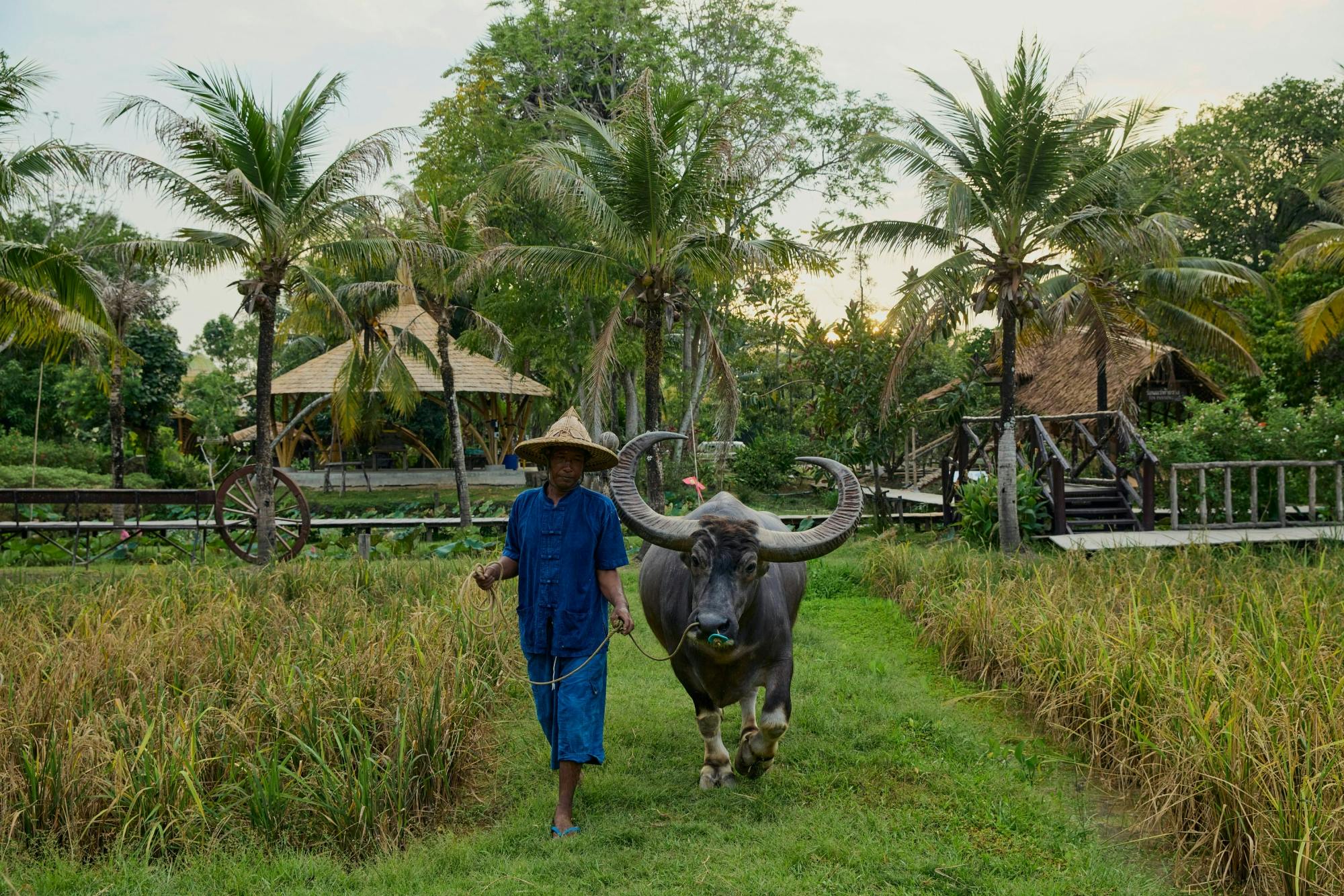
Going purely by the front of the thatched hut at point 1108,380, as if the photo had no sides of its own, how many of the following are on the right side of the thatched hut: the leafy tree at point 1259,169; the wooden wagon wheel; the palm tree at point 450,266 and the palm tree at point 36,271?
3

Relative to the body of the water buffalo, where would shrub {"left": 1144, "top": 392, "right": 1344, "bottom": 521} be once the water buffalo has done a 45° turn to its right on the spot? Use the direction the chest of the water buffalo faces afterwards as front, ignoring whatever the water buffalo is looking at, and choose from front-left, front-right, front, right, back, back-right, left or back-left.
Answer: back

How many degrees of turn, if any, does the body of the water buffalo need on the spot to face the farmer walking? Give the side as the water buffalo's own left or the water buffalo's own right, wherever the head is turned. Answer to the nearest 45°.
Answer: approximately 45° to the water buffalo's own right

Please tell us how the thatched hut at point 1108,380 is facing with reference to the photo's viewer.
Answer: facing the viewer and to the right of the viewer

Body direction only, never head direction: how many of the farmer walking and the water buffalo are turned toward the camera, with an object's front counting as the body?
2

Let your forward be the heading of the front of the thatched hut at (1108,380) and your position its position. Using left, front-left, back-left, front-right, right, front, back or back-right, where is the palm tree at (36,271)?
right

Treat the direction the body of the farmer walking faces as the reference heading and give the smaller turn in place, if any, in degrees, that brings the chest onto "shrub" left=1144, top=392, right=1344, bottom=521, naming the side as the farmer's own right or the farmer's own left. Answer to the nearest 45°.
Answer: approximately 135° to the farmer's own left

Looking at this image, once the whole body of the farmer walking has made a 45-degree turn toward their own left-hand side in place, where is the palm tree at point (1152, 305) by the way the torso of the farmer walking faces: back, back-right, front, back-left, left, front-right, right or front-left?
left
